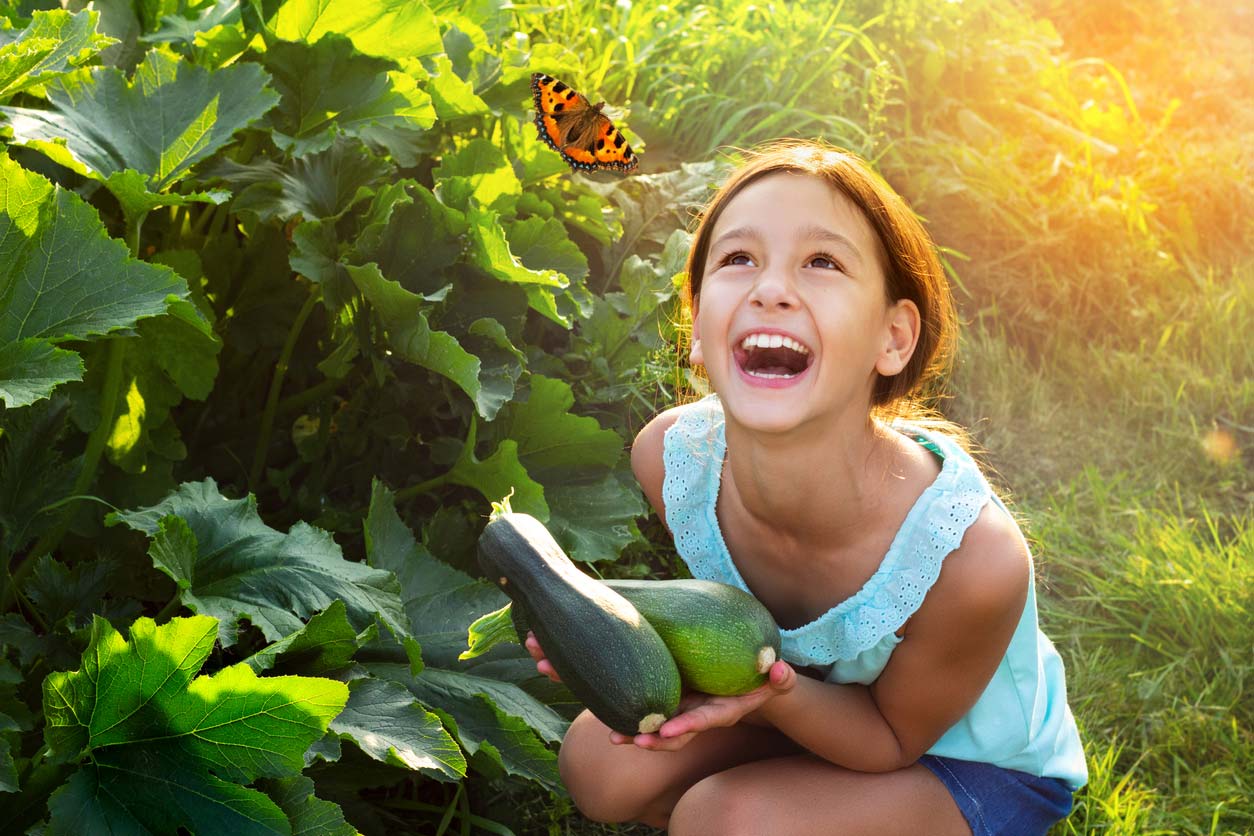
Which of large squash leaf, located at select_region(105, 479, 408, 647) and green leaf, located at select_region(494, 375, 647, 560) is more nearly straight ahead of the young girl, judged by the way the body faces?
the large squash leaf

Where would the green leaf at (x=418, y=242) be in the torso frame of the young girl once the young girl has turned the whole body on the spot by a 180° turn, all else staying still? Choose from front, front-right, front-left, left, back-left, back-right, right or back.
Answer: left

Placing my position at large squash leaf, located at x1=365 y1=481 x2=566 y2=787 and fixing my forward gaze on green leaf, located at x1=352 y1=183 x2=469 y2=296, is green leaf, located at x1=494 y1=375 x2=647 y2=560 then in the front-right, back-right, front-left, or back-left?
front-right

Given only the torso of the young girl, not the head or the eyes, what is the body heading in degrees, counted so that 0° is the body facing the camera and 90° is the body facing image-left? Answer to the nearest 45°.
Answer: approximately 45°

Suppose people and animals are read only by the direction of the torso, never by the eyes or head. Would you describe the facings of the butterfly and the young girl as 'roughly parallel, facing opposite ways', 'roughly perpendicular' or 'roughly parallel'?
roughly parallel, facing opposite ways

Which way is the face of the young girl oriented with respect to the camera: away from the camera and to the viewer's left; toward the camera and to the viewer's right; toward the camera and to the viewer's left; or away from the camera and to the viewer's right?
toward the camera and to the viewer's left
